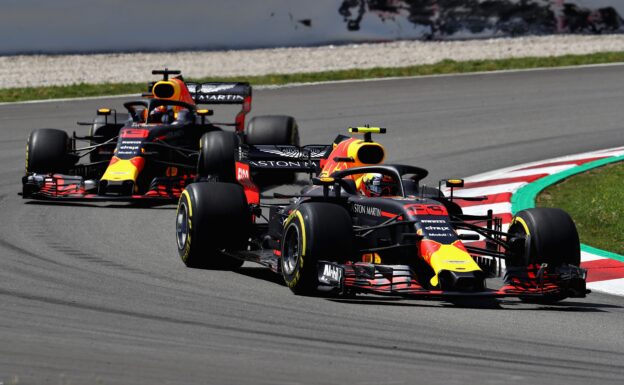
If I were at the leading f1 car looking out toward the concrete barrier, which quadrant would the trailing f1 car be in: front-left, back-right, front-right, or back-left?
front-left

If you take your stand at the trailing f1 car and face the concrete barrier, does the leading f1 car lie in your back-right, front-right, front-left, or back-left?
back-right

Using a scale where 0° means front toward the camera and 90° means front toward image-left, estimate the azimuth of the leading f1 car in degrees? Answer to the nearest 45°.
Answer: approximately 315°

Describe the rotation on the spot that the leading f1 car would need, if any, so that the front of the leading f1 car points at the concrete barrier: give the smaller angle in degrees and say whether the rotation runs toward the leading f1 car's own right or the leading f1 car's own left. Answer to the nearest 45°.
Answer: approximately 135° to the leading f1 car's own left

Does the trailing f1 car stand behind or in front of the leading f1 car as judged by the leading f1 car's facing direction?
behind

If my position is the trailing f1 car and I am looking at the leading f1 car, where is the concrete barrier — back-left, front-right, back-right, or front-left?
back-left
